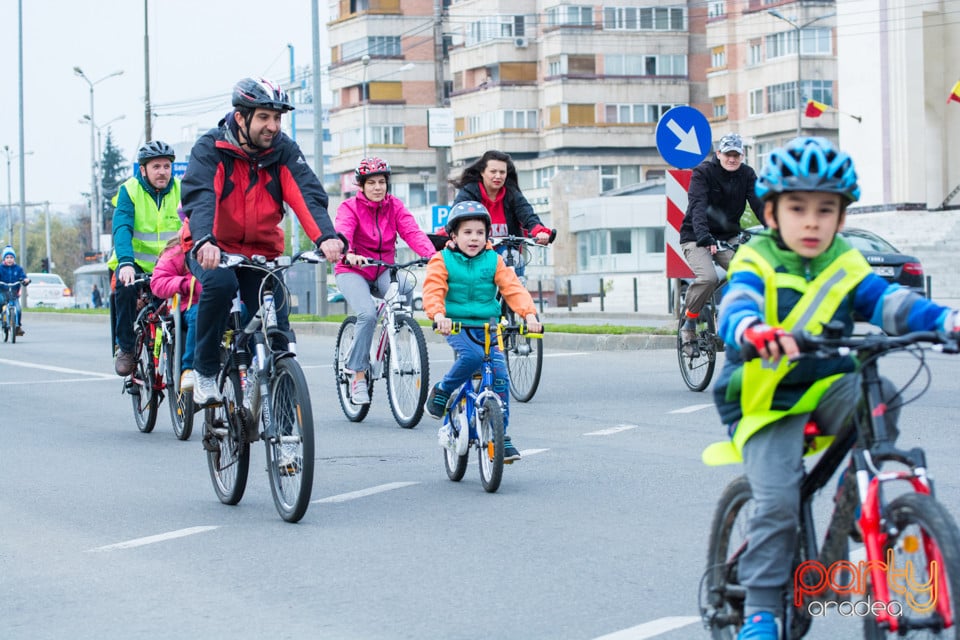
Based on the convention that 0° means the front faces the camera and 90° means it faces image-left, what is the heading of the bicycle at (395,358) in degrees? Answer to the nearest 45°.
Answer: approximately 315°

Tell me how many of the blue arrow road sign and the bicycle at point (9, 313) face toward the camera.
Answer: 2

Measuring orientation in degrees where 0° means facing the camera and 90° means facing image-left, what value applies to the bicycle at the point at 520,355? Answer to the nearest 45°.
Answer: approximately 315°

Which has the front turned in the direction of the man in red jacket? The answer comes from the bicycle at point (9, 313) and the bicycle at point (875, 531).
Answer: the bicycle at point (9, 313)

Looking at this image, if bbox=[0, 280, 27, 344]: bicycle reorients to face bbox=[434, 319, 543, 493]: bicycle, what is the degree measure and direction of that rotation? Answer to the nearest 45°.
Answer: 0° — it already faces it
